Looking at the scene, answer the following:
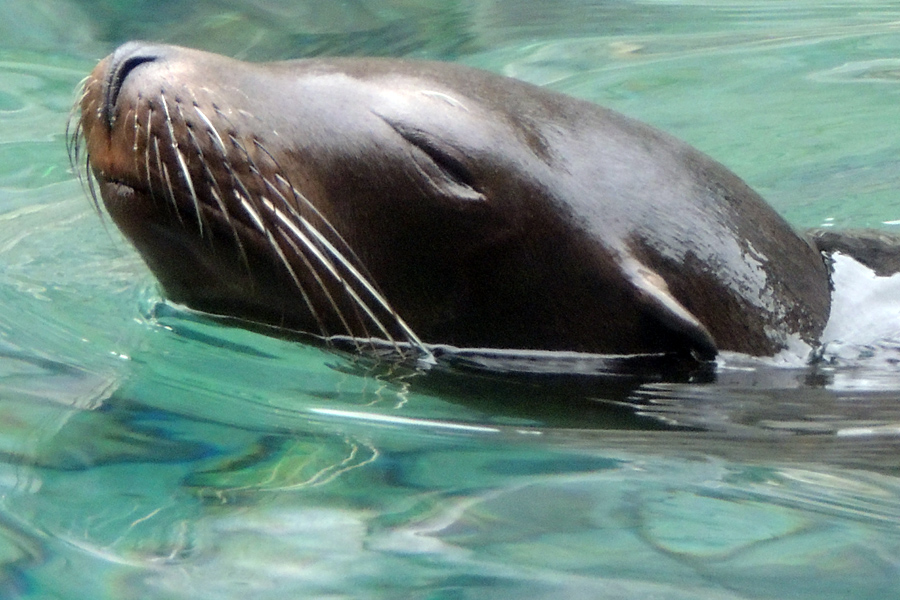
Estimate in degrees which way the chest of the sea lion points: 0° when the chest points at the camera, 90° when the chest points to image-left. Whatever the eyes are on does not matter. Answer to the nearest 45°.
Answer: approximately 90°
